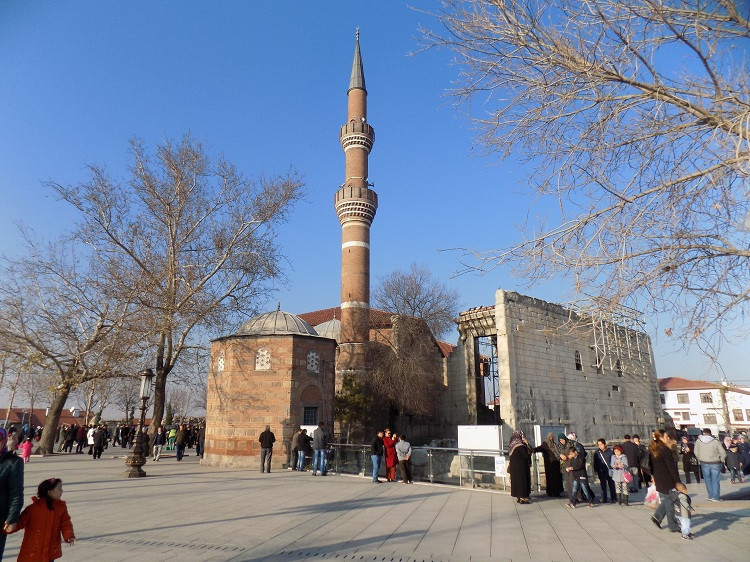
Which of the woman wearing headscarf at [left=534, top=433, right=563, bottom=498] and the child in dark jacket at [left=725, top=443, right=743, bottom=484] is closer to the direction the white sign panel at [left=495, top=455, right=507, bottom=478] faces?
the woman wearing headscarf

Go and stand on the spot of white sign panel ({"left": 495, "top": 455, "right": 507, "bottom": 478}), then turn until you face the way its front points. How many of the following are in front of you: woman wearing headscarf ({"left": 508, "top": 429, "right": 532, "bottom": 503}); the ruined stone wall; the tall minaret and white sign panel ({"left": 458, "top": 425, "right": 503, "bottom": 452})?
1

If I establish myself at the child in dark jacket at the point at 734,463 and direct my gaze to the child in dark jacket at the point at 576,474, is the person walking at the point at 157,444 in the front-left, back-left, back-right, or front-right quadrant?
front-right

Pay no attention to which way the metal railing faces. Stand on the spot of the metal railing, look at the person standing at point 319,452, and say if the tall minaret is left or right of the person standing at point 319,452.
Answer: right

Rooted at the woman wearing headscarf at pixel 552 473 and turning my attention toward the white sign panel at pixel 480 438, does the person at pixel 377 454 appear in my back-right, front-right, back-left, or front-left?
front-left

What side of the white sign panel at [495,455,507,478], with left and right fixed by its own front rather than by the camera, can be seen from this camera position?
front

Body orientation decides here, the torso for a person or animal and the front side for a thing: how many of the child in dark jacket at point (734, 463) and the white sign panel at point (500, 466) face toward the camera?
2

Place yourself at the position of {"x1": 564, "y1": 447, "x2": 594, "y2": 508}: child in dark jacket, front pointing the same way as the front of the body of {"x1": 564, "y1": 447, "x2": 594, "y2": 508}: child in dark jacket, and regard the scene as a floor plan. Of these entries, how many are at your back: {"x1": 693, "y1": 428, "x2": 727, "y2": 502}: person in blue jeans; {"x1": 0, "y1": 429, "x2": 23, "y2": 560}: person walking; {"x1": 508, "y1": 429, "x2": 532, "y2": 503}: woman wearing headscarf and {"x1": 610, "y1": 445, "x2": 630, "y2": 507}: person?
2

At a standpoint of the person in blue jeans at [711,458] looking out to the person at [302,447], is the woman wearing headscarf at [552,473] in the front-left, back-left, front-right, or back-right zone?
front-left

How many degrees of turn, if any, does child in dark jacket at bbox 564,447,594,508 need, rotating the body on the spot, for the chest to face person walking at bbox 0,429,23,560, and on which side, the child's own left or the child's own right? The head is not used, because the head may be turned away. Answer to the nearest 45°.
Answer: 0° — they already face them

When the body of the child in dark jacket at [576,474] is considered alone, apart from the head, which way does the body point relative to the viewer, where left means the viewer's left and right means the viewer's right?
facing the viewer and to the left of the viewer

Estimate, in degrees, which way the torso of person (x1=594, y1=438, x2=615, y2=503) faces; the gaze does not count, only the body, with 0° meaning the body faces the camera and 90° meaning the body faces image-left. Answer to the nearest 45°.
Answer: approximately 45°

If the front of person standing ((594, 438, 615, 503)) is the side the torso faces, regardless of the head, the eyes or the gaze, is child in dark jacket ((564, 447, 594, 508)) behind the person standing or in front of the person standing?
in front

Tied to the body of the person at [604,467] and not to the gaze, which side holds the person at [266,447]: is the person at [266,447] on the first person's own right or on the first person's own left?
on the first person's own right
